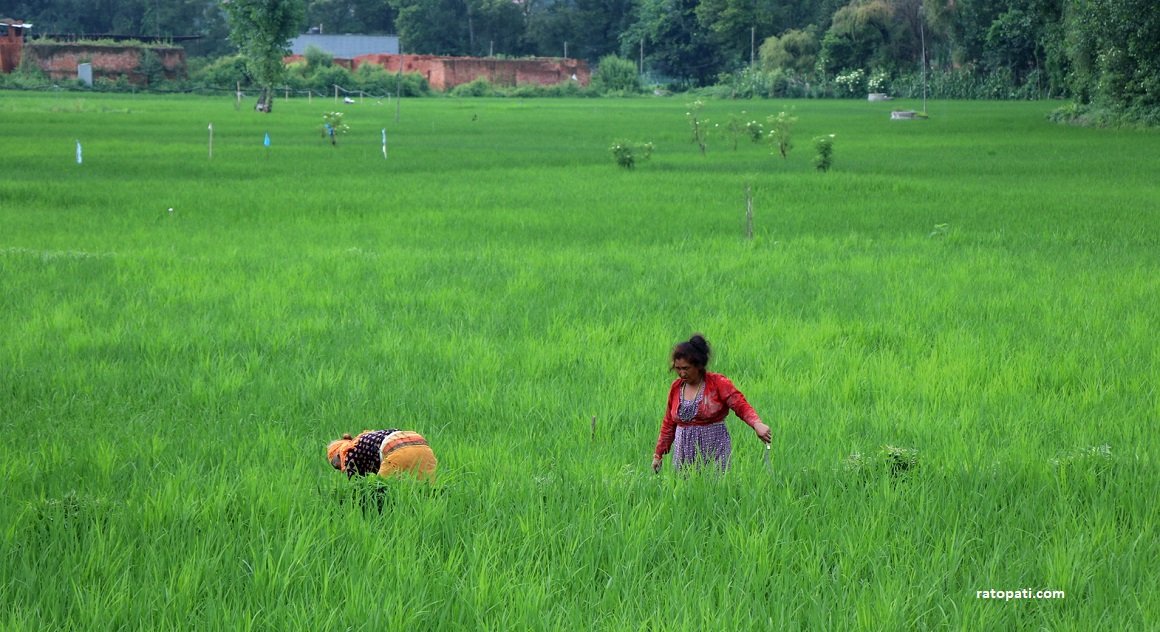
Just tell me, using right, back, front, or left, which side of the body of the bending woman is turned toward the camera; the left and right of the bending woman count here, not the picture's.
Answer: left

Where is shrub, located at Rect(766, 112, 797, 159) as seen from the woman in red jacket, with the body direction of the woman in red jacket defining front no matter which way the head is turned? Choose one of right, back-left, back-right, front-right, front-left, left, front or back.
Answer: back-right

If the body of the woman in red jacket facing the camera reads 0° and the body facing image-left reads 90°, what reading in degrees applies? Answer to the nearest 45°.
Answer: approximately 45°

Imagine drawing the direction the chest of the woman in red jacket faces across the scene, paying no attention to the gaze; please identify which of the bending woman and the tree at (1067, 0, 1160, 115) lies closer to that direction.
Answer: the bending woman

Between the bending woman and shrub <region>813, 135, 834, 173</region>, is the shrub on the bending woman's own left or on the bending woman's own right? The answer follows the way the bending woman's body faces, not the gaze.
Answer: on the bending woman's own right

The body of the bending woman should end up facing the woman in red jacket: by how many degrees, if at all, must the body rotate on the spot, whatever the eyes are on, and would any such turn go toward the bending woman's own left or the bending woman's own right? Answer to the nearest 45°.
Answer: approximately 180°

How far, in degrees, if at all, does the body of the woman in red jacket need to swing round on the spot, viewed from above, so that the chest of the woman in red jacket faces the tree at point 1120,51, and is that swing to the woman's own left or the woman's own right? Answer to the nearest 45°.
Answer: approximately 135° to the woman's own right

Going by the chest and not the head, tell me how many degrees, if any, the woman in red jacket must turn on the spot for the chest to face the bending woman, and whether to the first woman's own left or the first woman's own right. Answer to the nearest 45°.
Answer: approximately 45° to the first woman's own right
